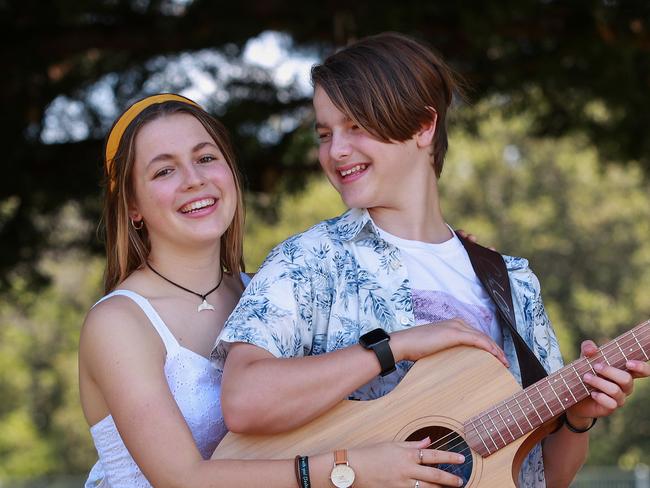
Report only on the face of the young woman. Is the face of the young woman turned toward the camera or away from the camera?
toward the camera

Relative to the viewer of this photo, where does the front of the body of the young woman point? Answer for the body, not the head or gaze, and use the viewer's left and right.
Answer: facing the viewer and to the right of the viewer

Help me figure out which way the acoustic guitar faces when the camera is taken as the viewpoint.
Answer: facing the viewer
